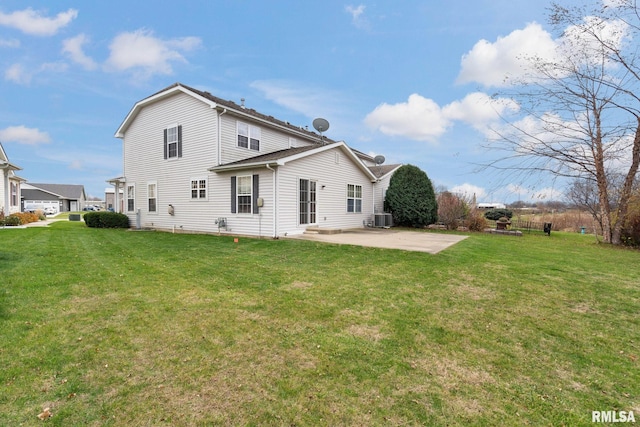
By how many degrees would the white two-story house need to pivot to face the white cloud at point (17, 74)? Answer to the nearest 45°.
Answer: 0° — it already faces it

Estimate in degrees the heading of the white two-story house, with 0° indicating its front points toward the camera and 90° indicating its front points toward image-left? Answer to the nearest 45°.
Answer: approximately 135°

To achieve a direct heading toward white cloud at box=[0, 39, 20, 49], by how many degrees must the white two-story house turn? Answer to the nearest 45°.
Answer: approximately 45° to its left

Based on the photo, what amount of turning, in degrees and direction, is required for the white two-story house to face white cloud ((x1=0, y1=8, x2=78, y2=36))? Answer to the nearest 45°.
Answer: approximately 45° to its left

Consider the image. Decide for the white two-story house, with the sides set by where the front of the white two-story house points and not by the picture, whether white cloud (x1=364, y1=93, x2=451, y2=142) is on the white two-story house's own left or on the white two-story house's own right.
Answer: on the white two-story house's own right
